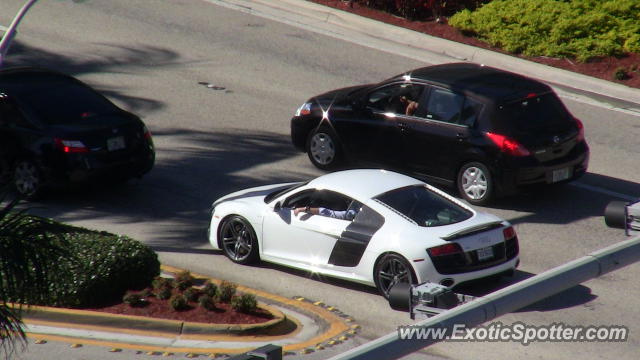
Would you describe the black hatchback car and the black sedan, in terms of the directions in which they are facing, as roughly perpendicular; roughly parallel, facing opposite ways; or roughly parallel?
roughly parallel

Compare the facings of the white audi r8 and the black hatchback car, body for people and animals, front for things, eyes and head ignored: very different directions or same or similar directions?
same or similar directions

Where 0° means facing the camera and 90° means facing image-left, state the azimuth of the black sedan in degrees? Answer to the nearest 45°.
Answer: approximately 135°

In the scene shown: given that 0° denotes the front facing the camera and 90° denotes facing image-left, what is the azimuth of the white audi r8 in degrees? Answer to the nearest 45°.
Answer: approximately 135°

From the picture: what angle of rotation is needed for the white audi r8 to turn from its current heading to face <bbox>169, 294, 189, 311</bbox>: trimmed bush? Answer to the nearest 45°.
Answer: approximately 90° to its left

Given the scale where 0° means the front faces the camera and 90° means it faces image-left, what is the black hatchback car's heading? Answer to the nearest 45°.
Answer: approximately 135°

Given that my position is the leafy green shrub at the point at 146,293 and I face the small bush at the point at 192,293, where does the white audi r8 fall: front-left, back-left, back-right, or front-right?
front-left

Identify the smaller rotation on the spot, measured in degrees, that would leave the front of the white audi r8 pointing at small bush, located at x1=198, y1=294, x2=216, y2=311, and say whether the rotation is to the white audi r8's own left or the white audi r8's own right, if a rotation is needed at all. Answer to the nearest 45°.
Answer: approximately 90° to the white audi r8's own left

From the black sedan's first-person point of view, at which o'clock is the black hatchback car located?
The black hatchback car is roughly at 5 o'clock from the black sedan.

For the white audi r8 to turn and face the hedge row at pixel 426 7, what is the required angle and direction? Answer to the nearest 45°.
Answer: approximately 45° to its right

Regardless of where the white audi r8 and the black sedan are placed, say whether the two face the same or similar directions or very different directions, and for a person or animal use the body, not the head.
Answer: same or similar directions

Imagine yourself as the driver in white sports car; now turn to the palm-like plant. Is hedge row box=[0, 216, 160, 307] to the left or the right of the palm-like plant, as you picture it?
right

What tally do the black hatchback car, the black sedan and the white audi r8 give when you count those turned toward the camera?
0
